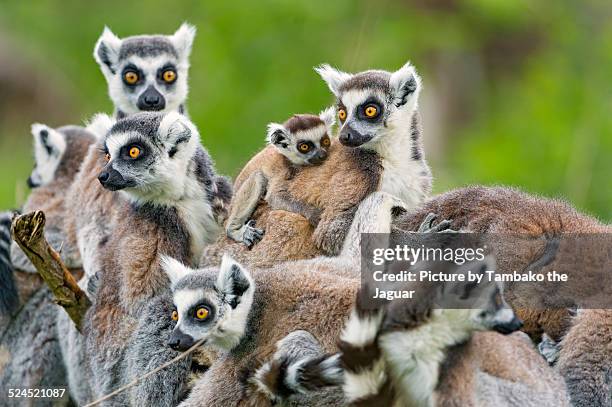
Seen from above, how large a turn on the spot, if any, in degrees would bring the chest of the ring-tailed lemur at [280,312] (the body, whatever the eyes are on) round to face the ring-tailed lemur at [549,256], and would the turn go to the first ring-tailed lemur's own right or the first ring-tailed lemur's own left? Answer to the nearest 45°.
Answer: approximately 180°

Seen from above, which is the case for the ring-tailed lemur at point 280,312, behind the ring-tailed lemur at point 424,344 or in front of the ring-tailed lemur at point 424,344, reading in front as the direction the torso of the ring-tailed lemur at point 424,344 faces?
behind

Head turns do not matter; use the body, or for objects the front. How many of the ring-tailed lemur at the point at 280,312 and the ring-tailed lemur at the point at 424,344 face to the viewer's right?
1

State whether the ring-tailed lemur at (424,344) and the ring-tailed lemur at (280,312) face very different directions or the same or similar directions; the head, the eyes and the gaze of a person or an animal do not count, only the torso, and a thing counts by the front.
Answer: very different directions

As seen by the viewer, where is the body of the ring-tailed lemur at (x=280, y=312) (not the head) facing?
to the viewer's left

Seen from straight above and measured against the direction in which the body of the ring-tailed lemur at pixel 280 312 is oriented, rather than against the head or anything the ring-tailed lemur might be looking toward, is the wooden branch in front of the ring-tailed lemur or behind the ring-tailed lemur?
in front

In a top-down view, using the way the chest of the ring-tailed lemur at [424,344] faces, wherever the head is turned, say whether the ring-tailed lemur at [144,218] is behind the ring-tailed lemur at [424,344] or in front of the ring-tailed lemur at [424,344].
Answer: behind

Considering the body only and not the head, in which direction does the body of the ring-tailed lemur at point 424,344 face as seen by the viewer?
to the viewer's right
